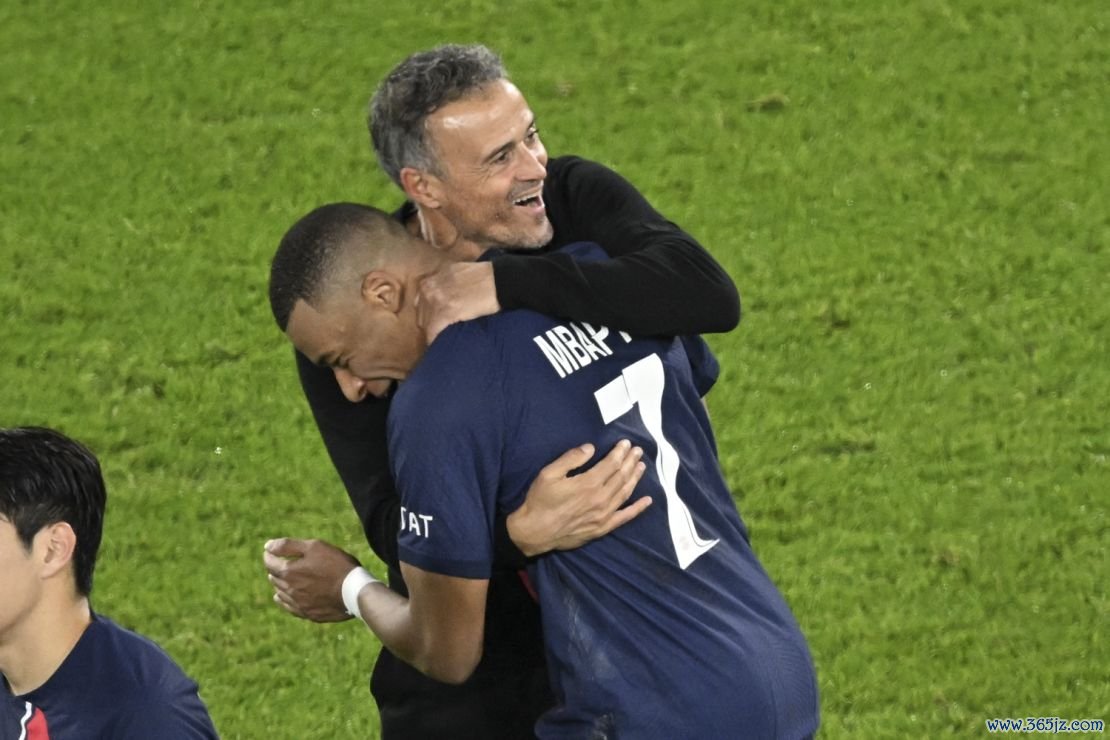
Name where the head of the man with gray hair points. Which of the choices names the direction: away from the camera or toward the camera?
toward the camera

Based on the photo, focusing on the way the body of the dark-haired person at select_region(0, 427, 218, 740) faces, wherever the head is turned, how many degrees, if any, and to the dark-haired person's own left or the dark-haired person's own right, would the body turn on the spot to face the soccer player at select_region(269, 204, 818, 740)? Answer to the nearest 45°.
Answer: approximately 135° to the dark-haired person's own left

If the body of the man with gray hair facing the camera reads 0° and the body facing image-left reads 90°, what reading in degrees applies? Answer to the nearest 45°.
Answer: approximately 315°

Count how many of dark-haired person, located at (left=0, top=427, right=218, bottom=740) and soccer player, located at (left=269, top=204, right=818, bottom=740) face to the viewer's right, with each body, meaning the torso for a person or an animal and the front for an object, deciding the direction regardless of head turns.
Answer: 0

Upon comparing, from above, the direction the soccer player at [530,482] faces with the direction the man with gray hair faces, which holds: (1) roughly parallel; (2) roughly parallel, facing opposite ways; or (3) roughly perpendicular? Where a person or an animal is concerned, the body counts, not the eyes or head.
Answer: roughly parallel, facing opposite ways

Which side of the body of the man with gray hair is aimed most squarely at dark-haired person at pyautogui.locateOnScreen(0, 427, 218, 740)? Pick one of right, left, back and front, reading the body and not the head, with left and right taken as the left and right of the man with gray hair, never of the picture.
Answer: right

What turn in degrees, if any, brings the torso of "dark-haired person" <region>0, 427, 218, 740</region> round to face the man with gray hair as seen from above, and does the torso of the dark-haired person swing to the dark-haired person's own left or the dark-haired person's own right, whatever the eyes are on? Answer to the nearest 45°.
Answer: approximately 135° to the dark-haired person's own left

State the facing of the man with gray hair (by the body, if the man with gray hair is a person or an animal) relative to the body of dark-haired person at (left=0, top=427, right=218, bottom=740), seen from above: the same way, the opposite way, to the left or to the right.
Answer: to the left

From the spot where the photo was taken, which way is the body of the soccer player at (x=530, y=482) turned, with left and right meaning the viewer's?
facing away from the viewer and to the left of the viewer

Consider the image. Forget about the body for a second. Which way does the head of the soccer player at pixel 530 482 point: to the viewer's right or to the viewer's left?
to the viewer's left

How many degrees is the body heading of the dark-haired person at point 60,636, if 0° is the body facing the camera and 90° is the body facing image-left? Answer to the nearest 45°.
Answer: approximately 45°

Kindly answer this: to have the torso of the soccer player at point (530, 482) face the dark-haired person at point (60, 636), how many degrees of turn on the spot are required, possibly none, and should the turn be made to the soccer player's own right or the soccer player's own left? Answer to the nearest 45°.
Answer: approximately 45° to the soccer player's own left

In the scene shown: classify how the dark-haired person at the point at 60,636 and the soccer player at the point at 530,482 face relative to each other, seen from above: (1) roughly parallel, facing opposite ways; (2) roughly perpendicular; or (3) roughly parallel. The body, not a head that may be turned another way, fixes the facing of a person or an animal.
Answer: roughly perpendicular
